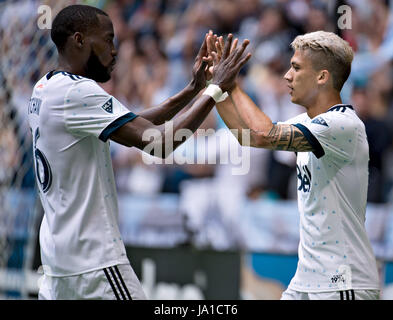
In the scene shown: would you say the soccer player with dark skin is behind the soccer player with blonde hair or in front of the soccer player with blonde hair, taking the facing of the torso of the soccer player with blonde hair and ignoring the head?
in front

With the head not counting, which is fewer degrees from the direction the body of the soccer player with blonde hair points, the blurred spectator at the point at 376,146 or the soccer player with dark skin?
the soccer player with dark skin

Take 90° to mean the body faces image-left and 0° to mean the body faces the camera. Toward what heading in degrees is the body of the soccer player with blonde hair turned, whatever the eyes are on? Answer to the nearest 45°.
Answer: approximately 90°

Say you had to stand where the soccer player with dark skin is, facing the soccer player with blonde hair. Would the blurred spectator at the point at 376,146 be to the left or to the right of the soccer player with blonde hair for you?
left

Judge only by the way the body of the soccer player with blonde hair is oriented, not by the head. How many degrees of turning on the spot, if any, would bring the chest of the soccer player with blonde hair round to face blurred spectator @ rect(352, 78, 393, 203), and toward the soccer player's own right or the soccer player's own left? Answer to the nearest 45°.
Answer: approximately 90° to the soccer player's own right

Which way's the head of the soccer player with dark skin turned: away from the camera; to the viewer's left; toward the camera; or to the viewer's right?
to the viewer's right

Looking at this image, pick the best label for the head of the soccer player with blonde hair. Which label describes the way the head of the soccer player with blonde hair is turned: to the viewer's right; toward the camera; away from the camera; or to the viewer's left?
to the viewer's left
